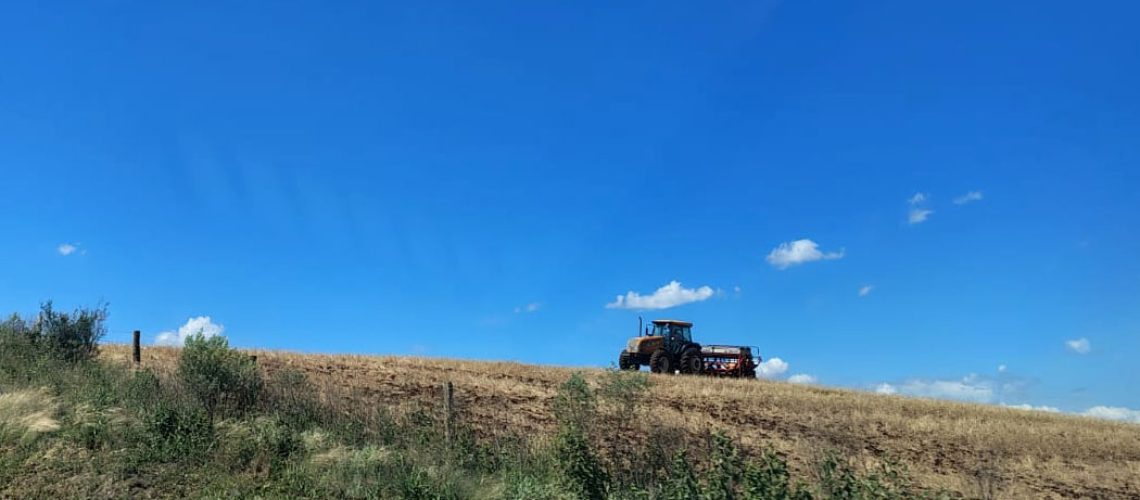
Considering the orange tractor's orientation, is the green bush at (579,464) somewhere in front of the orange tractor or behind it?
in front

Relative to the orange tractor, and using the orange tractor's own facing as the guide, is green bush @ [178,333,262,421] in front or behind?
in front

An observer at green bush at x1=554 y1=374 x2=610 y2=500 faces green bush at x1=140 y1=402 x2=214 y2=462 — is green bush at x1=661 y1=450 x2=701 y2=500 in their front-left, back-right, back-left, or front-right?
back-left

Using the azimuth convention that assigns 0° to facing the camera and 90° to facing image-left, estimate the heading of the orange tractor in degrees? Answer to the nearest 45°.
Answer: approximately 45°
